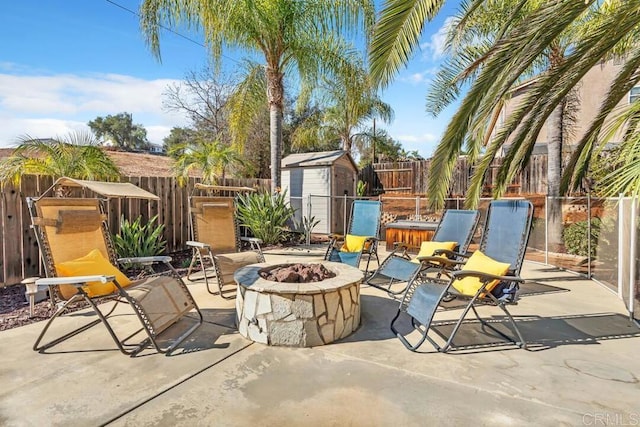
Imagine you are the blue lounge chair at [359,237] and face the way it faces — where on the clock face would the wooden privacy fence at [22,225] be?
The wooden privacy fence is roughly at 1 o'clock from the blue lounge chair.

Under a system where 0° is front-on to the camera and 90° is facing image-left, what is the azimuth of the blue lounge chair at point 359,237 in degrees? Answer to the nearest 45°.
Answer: approximately 45°

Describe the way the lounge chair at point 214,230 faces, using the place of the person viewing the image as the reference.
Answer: facing the viewer and to the right of the viewer

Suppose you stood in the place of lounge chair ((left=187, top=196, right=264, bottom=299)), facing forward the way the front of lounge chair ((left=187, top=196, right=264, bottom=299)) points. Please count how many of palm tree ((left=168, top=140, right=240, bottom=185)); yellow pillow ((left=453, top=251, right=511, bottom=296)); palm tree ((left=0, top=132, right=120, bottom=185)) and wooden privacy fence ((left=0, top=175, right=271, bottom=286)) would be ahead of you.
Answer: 1

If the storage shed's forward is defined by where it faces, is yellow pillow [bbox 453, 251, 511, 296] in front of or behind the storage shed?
in front

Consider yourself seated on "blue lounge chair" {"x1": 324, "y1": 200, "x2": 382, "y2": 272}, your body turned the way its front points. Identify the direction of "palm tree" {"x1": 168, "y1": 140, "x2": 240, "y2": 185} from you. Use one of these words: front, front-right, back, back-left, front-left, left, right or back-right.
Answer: right

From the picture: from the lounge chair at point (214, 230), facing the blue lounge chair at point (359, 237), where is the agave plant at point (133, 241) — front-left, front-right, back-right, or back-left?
back-left

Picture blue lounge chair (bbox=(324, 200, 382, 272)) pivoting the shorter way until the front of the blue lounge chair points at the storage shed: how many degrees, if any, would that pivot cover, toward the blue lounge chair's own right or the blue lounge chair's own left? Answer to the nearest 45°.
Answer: approximately 135° to the blue lounge chair's own right

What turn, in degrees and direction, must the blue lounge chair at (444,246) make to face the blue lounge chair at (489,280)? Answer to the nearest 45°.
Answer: approximately 45° to its left

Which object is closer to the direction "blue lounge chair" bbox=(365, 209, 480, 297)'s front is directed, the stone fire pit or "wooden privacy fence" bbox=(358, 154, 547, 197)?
the stone fire pit

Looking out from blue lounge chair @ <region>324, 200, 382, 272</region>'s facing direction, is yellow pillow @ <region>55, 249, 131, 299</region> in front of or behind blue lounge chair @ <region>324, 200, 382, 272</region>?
in front

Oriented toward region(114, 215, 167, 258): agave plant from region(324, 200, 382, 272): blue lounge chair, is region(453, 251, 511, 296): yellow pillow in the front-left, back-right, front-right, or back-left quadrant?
back-left

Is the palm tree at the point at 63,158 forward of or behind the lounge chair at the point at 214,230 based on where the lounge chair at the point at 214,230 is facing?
behind

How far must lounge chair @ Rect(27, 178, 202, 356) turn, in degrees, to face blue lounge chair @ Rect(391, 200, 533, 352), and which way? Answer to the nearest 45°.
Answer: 0° — it already faces it

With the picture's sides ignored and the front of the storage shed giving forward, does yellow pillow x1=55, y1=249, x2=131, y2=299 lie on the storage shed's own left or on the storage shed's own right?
on the storage shed's own right

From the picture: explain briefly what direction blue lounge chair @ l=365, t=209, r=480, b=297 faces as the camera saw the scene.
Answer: facing the viewer and to the left of the viewer

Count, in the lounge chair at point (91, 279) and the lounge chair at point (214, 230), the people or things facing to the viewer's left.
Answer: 0
